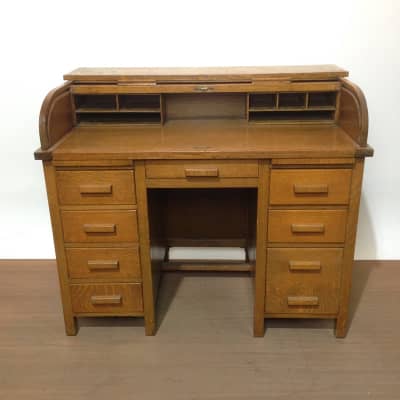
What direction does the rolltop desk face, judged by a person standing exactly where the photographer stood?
facing the viewer
